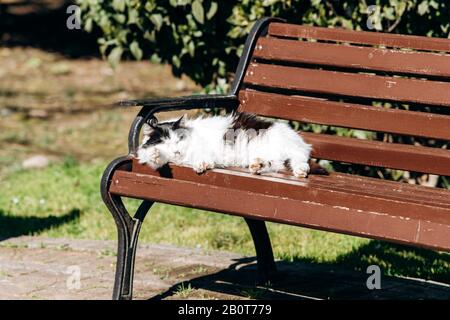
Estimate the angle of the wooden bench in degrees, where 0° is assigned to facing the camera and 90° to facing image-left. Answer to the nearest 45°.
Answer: approximately 45°
